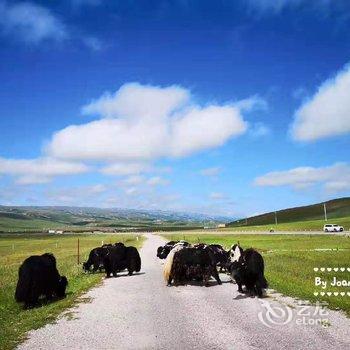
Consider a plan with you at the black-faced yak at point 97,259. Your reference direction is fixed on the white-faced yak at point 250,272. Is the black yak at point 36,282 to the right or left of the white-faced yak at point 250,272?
right
